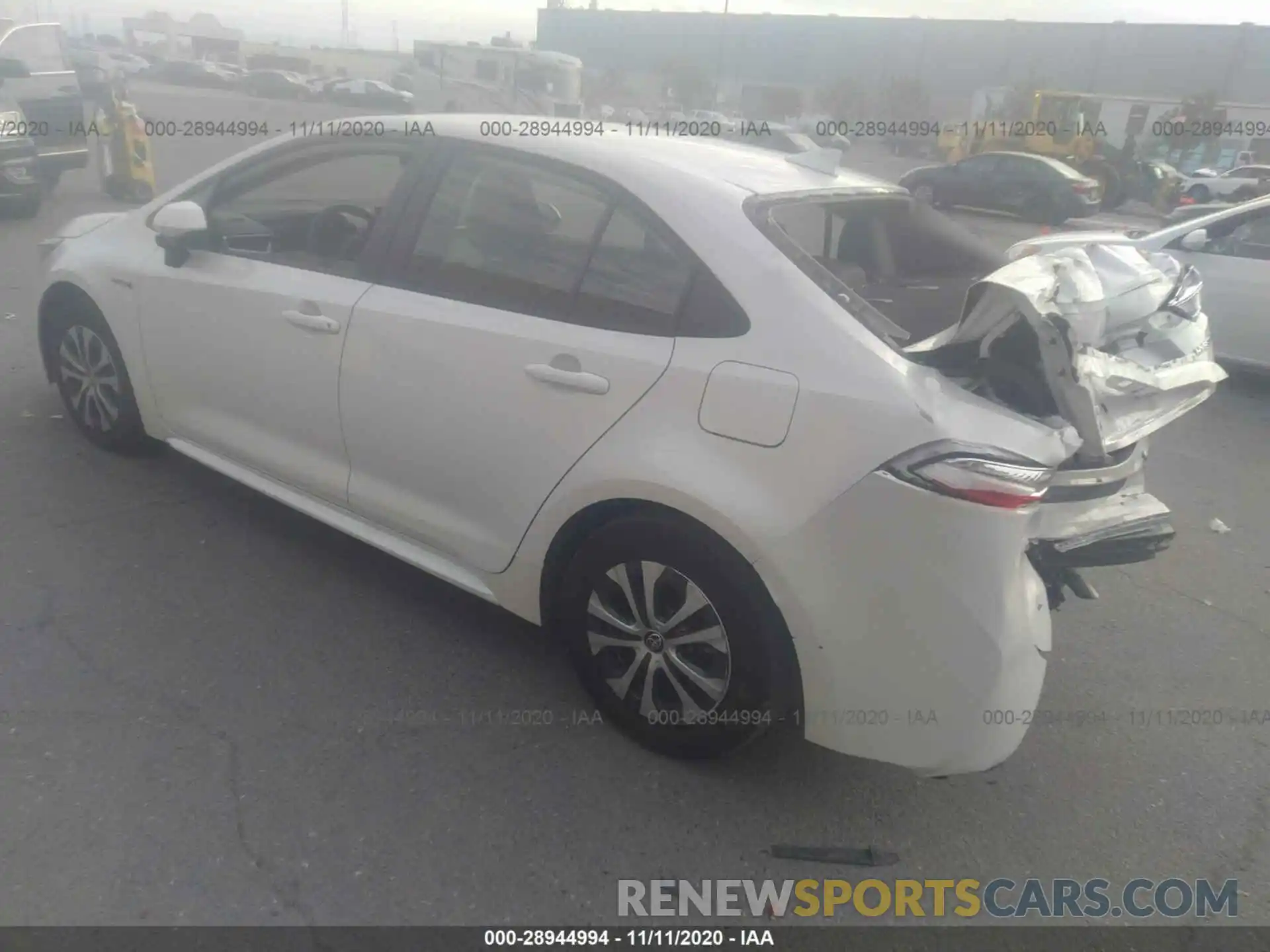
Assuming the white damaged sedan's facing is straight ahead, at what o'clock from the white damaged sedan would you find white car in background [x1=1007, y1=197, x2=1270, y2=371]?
The white car in background is roughly at 3 o'clock from the white damaged sedan.

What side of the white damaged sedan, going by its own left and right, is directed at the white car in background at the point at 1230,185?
right

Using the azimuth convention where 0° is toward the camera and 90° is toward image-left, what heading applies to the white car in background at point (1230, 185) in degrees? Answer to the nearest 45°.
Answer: approximately 90°

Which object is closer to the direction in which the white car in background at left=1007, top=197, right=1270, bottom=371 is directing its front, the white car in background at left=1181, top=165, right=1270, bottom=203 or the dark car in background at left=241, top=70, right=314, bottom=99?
the dark car in background

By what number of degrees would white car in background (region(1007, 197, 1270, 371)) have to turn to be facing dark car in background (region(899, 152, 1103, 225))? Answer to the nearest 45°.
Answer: approximately 90° to its right

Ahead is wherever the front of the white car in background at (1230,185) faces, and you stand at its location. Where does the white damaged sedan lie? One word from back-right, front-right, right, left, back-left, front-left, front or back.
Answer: left

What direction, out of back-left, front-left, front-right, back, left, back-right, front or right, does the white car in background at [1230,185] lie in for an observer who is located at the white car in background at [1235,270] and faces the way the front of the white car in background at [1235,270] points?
right

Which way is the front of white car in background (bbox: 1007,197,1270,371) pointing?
to the viewer's left

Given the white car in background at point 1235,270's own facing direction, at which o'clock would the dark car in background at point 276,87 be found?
The dark car in background is roughly at 1 o'clock from the white car in background.

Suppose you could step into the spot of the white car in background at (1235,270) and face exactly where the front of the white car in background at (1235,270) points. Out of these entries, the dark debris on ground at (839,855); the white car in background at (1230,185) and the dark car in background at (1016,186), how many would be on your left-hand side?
1

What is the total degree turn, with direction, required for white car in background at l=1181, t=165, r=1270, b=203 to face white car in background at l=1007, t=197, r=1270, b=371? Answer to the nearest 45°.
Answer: approximately 90° to its left

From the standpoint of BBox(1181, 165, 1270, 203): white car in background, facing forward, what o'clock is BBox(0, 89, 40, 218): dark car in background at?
The dark car in background is roughly at 10 o'clock from the white car in background.

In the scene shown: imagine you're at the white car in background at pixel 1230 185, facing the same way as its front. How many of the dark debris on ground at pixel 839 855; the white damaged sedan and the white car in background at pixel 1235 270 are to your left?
3

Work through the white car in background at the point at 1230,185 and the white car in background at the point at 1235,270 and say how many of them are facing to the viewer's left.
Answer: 2

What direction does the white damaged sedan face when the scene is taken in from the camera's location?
facing away from the viewer and to the left of the viewer
